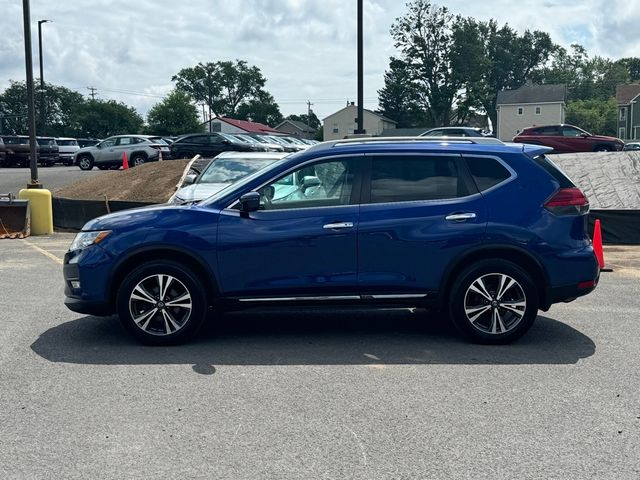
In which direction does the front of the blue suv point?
to the viewer's left

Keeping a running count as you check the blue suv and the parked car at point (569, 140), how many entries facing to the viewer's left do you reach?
1

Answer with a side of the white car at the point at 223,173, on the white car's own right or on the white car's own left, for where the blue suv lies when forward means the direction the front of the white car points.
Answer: on the white car's own left

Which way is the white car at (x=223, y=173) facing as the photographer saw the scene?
facing the viewer and to the left of the viewer

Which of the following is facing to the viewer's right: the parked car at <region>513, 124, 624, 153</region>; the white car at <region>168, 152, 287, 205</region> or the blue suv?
the parked car

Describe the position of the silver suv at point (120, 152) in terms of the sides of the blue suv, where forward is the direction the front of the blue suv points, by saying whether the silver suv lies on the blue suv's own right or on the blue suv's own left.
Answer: on the blue suv's own right

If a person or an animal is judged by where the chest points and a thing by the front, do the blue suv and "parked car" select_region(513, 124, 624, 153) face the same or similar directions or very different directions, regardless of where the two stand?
very different directions

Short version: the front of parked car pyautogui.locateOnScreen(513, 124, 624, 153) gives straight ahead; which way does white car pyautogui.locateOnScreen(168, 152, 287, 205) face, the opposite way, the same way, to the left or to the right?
to the right

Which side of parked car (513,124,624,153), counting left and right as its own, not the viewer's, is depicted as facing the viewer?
right

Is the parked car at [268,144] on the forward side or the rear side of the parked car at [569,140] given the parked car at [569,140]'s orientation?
on the rear side

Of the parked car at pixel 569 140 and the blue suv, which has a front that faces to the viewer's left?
the blue suv

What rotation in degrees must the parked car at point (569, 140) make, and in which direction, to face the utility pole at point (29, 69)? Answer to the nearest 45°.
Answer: approximately 135° to its right

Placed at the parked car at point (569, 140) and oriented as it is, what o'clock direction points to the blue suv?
The blue suv is roughly at 3 o'clock from the parked car.

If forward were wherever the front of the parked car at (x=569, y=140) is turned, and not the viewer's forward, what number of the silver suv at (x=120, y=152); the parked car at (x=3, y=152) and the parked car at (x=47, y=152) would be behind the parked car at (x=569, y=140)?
3

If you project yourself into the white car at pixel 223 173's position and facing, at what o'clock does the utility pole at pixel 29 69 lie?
The utility pole is roughly at 3 o'clock from the white car.

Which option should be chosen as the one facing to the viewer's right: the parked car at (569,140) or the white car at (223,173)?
the parked car
